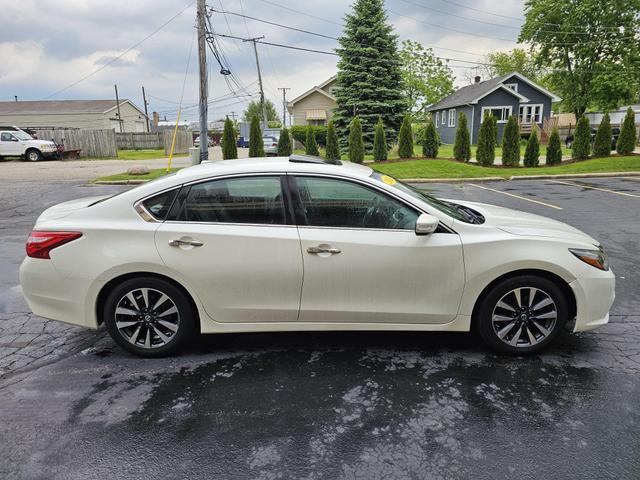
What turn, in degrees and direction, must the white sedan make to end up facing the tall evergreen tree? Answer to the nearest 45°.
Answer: approximately 90° to its left

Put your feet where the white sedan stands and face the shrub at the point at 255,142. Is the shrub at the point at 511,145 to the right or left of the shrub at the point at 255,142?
right

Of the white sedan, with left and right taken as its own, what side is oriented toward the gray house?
left

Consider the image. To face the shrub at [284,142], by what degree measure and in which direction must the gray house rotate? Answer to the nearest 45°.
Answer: approximately 45° to its right

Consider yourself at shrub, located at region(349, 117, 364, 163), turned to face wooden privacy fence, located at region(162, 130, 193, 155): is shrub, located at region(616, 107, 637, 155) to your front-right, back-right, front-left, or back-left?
back-right

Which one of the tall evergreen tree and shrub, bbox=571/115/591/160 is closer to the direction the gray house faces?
the shrub

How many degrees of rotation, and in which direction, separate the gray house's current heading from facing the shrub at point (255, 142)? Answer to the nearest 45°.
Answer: approximately 90° to its right

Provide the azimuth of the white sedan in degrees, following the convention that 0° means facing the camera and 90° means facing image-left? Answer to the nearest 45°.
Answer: approximately 270°

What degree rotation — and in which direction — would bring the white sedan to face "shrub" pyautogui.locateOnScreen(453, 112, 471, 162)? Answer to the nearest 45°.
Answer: approximately 90° to its left

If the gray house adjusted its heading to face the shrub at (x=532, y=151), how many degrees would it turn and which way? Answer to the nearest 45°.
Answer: approximately 45° to its right

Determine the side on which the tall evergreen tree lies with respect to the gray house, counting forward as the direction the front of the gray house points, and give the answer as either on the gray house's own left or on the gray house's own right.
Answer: on the gray house's own right

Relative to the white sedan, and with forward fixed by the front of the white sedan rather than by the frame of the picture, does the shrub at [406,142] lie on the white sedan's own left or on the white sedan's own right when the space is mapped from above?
on the white sedan's own left

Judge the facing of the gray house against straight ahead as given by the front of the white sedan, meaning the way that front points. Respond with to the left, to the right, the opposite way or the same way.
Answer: to the right

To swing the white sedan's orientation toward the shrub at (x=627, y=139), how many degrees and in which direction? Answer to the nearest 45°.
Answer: approximately 45° to its left
